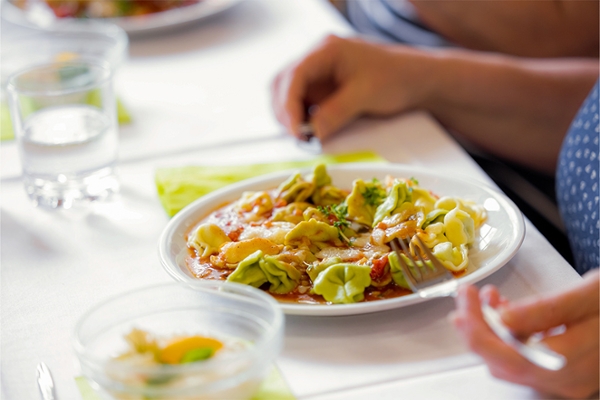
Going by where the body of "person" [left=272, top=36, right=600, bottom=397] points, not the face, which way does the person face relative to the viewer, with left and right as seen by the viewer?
facing to the left of the viewer

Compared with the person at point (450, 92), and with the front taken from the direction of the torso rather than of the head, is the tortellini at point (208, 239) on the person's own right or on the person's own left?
on the person's own left

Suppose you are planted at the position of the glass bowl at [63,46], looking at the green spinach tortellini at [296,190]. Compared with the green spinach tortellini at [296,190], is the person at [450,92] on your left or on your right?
left

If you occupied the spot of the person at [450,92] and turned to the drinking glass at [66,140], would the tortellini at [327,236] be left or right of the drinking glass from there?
left

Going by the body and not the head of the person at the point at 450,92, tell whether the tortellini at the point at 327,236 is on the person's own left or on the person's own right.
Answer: on the person's own left
